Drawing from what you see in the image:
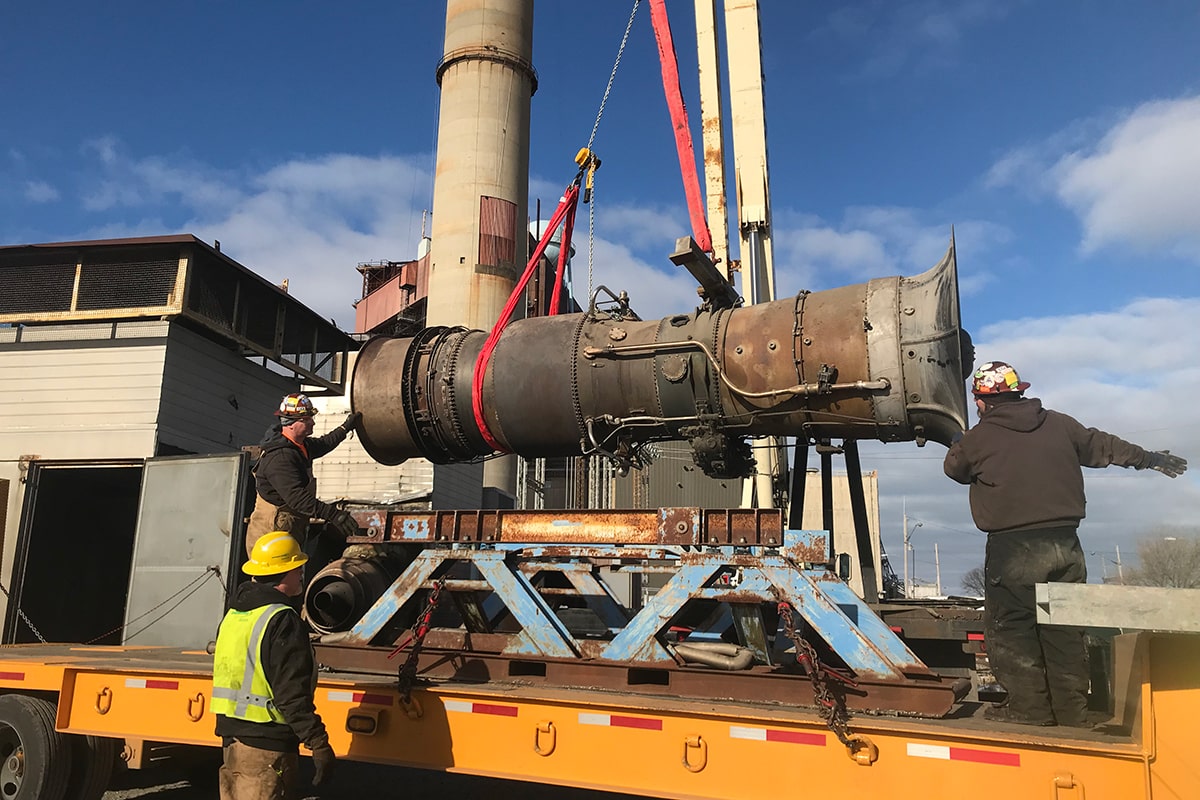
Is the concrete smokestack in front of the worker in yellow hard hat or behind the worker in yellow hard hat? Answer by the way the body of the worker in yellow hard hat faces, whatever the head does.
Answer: in front

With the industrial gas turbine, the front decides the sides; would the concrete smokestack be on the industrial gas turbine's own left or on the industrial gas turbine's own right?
on the industrial gas turbine's own left

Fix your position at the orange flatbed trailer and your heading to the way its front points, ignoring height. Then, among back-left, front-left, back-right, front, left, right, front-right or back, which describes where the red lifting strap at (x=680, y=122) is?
left

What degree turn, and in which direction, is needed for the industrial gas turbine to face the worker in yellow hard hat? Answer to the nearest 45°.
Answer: approximately 135° to its right

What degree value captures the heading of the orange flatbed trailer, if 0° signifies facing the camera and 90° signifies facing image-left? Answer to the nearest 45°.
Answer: approximately 270°

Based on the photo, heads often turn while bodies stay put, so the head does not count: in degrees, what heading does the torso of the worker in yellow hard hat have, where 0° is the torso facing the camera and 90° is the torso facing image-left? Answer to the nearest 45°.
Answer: approximately 225°

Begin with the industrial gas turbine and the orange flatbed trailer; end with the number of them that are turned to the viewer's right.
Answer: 2

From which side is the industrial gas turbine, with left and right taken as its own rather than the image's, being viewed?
right

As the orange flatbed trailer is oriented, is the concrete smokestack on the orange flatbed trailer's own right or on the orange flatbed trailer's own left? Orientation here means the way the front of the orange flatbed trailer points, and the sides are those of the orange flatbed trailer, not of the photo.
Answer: on the orange flatbed trailer's own left

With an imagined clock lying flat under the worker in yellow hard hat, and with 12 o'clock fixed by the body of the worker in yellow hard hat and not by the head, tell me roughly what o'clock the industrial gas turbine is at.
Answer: The industrial gas turbine is roughly at 1 o'clock from the worker in yellow hard hat.
